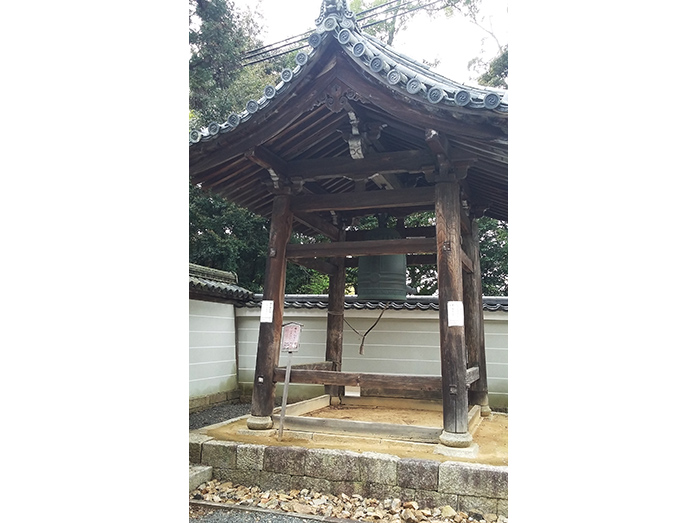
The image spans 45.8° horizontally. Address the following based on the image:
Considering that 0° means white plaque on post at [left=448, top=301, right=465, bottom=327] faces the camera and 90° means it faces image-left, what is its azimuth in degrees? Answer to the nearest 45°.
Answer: approximately 0°

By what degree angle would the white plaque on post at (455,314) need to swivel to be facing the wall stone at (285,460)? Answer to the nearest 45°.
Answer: approximately 90° to its right

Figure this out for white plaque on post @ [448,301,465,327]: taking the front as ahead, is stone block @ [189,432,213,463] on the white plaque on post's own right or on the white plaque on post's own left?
on the white plaque on post's own right

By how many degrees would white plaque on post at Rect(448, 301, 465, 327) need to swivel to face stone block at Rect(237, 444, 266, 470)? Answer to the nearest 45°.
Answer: approximately 90° to its right

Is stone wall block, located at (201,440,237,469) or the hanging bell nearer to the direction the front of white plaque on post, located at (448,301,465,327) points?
the stone wall block

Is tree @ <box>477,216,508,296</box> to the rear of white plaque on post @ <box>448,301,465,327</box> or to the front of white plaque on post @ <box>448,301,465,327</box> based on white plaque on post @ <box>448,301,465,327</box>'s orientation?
to the rear
